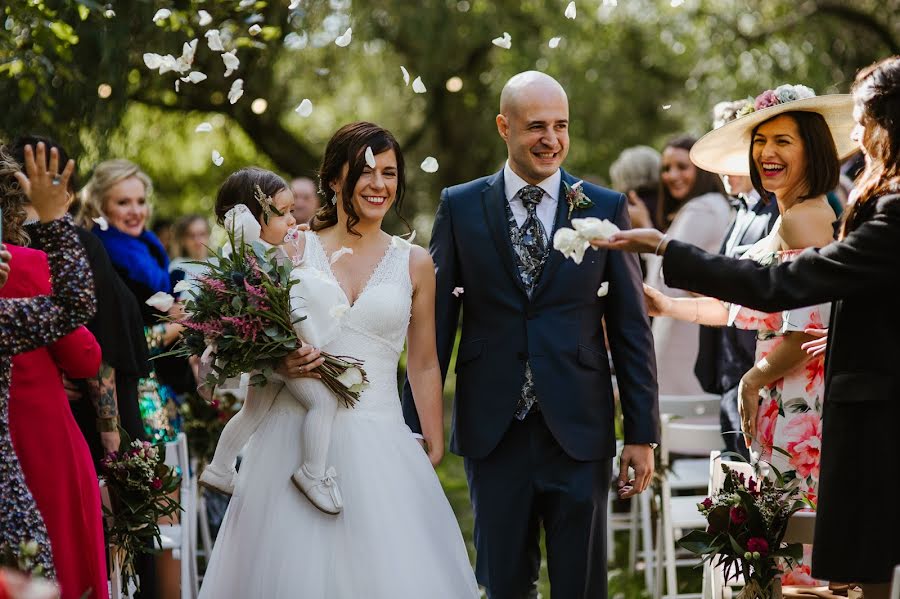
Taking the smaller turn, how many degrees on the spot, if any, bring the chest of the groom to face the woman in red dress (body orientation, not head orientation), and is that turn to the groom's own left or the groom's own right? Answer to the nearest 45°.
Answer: approximately 90° to the groom's own right

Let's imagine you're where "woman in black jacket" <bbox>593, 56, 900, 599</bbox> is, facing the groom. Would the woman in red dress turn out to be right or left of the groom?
left

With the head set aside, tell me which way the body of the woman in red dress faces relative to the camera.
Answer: to the viewer's right

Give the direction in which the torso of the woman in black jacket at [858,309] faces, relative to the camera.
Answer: to the viewer's left

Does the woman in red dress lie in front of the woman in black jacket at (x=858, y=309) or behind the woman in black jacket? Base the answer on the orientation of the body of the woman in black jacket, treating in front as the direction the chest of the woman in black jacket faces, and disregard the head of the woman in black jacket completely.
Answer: in front

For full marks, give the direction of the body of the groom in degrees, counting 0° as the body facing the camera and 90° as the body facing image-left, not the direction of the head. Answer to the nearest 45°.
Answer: approximately 0°

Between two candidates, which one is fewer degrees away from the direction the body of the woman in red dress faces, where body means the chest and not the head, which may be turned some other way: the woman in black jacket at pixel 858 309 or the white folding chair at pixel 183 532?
the woman in black jacket

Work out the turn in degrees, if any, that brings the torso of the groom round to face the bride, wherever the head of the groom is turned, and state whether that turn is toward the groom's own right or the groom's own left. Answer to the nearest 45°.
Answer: approximately 45° to the groom's own right

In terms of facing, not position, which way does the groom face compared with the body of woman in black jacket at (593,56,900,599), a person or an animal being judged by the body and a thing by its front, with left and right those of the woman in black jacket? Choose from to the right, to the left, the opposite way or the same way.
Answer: to the left
